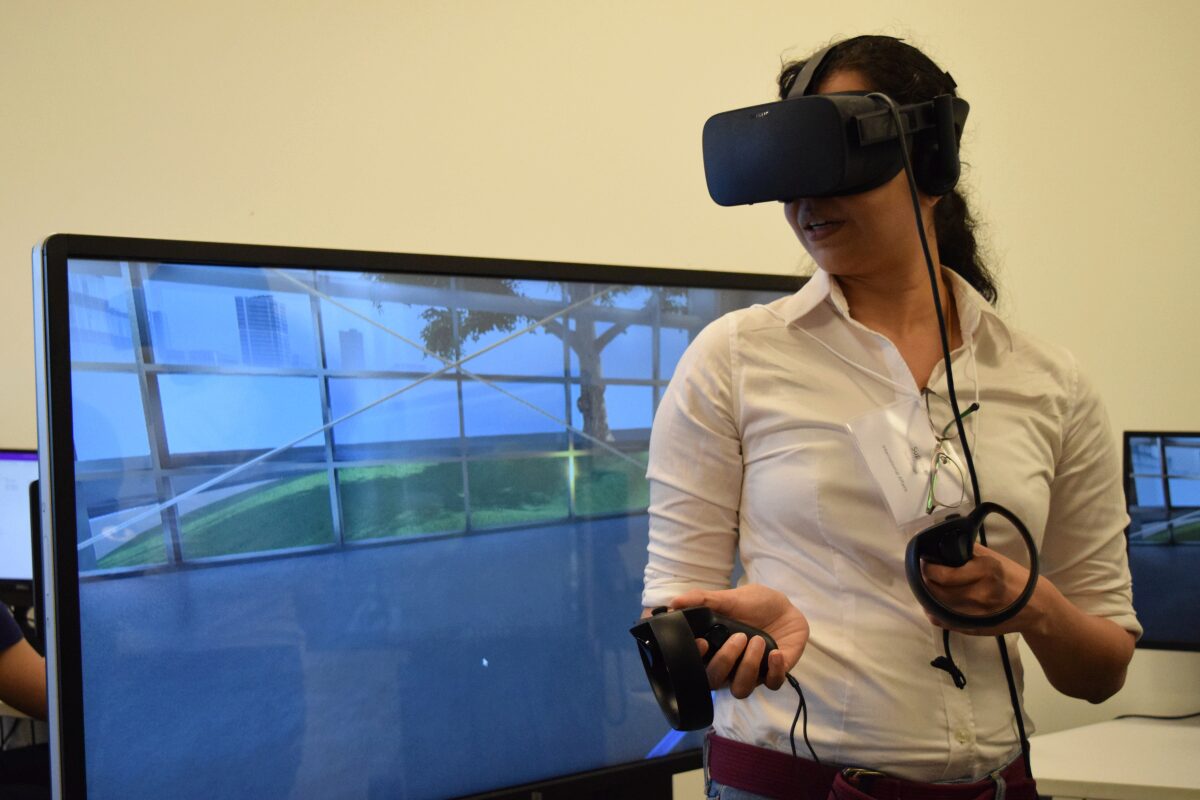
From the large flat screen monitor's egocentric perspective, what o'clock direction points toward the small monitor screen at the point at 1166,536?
The small monitor screen is roughly at 10 o'clock from the large flat screen monitor.

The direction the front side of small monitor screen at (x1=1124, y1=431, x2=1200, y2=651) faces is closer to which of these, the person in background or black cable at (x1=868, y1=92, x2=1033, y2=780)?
the black cable

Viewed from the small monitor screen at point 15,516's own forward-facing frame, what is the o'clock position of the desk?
The desk is roughly at 10 o'clock from the small monitor screen.

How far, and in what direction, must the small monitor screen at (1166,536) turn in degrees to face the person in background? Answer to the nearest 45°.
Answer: approximately 45° to its right

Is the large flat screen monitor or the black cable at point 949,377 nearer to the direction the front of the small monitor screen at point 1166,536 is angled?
the black cable
